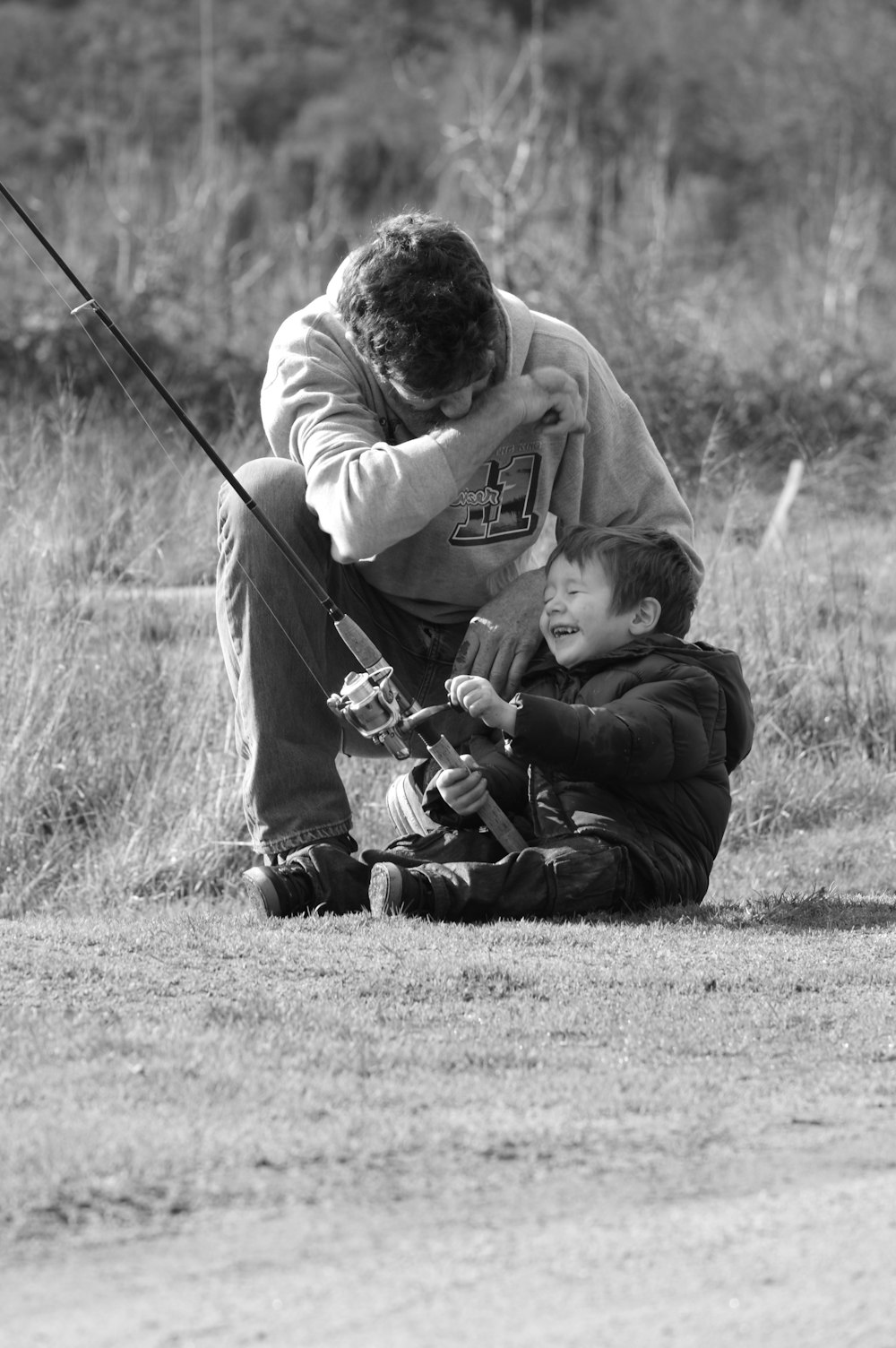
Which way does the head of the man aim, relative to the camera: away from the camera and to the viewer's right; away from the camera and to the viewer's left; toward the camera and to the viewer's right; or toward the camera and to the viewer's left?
toward the camera and to the viewer's right

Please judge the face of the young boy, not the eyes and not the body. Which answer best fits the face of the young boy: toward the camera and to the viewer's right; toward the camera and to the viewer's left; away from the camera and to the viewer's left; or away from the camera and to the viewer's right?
toward the camera and to the viewer's left

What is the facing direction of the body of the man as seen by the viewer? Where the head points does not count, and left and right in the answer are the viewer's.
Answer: facing the viewer
